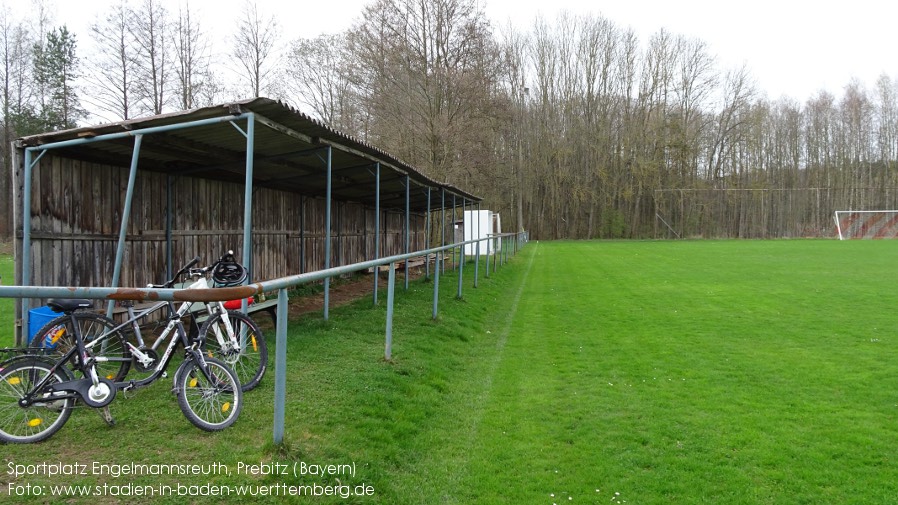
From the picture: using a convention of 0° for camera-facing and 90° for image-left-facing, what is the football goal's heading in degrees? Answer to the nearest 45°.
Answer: approximately 0°

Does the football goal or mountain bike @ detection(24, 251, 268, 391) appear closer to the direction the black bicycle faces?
the football goal

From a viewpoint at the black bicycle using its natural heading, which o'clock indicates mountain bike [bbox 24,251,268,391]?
The mountain bike is roughly at 10 o'clock from the black bicycle.

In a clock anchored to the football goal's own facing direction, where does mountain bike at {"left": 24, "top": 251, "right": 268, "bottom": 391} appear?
The mountain bike is roughly at 12 o'clock from the football goal.

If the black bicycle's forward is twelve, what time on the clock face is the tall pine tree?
The tall pine tree is roughly at 9 o'clock from the black bicycle.

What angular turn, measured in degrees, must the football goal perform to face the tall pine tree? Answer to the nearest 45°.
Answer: approximately 45° to its right

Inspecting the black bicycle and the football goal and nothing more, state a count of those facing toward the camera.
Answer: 1

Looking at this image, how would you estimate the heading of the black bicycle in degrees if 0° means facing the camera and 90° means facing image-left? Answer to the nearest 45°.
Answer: approximately 270°

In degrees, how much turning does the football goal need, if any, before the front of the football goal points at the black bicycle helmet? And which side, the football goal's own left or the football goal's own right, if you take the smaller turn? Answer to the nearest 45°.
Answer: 0° — it already faces it
